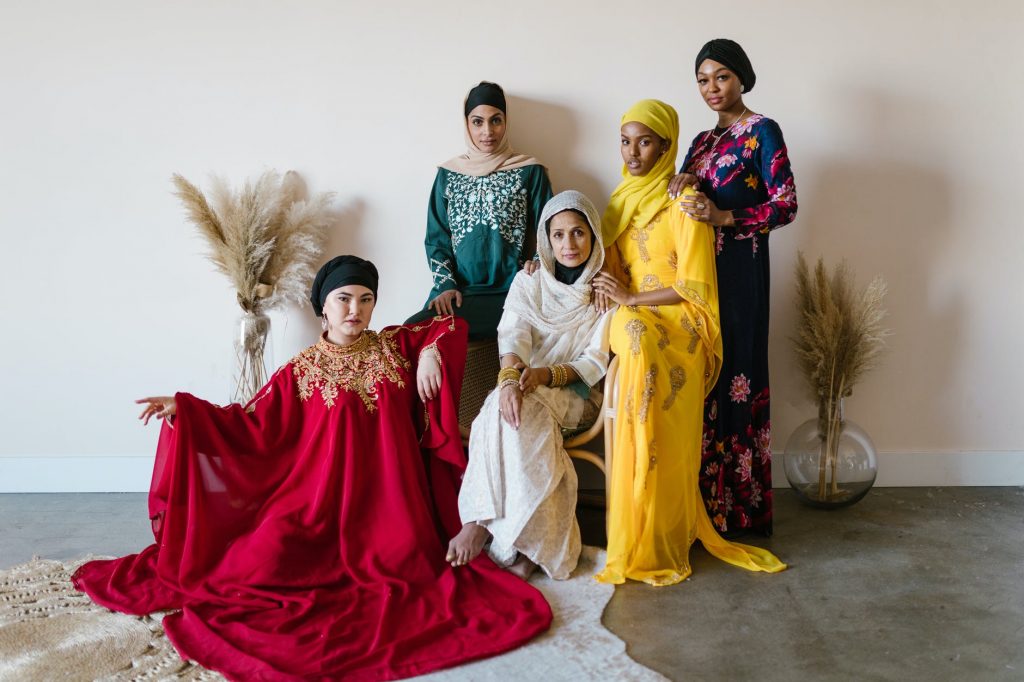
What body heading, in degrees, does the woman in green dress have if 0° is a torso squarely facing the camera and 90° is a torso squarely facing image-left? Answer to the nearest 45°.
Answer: approximately 0°

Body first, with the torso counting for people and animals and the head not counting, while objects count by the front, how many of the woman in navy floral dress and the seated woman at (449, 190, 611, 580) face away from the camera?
0

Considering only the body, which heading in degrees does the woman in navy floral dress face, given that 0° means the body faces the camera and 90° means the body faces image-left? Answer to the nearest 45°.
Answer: approximately 45°

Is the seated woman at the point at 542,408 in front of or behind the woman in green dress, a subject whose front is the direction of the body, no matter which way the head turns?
in front

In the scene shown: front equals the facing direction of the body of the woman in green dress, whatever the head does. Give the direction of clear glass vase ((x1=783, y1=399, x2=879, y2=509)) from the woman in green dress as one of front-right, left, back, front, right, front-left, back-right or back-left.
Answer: left

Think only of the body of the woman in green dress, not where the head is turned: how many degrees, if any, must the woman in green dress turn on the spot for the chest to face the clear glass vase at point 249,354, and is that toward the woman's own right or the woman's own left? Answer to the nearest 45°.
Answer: approximately 90° to the woman's own right

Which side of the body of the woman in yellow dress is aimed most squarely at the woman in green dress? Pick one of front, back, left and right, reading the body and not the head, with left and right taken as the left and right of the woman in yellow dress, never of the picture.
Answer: right

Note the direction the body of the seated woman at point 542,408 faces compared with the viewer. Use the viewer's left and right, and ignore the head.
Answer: facing the viewer and to the left of the viewer

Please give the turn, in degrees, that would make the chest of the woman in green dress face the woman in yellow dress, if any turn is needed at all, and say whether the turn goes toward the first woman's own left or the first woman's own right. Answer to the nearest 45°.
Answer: approximately 45° to the first woman's own left

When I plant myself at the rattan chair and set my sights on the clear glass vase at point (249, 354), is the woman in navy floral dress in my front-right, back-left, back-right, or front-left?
back-right
